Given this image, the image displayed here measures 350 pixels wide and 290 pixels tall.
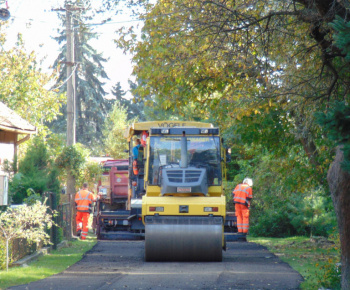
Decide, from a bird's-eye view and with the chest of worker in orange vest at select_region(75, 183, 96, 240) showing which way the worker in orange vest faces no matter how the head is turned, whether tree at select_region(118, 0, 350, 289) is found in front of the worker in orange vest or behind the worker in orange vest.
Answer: behind

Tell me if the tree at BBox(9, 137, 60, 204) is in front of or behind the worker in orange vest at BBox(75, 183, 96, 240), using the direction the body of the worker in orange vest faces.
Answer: behind
